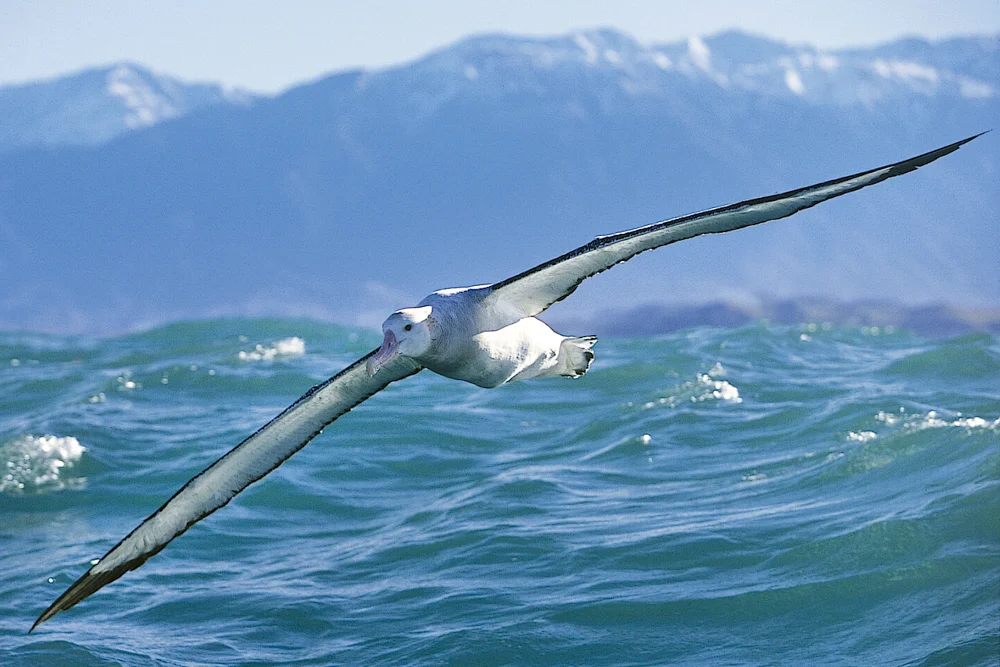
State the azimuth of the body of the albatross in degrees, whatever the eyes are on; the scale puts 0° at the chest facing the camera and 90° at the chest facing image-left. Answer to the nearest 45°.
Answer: approximately 45°
